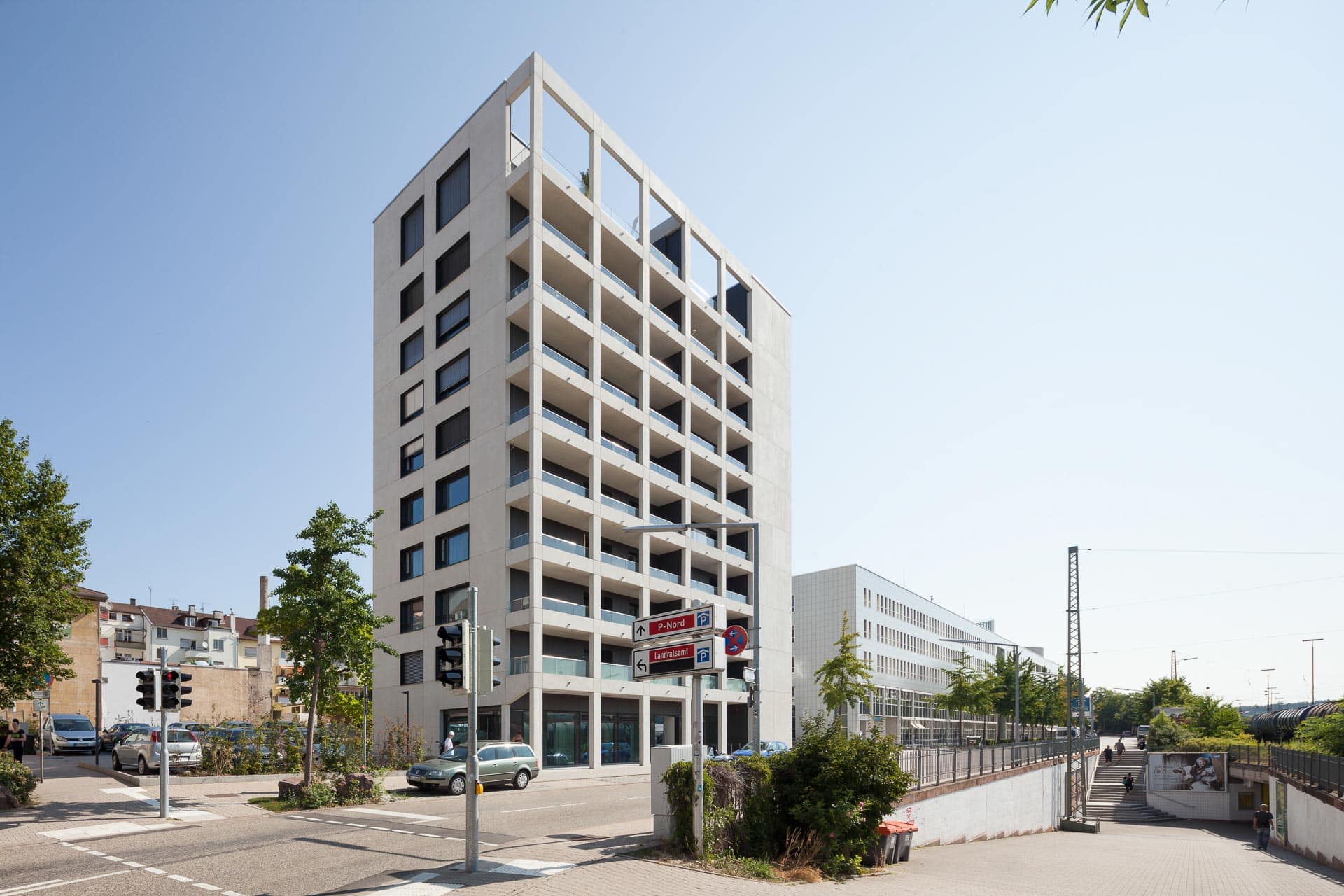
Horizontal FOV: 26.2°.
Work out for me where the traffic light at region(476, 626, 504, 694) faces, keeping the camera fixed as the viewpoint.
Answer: facing to the right of the viewer

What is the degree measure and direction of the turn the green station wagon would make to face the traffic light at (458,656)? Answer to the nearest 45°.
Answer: approximately 45° to its left

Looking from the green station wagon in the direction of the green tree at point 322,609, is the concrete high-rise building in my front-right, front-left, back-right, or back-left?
back-right

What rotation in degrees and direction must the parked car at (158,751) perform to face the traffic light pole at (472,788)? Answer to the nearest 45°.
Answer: approximately 135° to its left

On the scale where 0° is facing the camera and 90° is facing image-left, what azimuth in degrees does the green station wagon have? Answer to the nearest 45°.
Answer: approximately 45°

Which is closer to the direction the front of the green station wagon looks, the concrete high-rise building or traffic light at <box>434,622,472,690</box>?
the traffic light

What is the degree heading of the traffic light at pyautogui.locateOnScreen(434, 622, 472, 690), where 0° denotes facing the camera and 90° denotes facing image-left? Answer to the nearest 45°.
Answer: approximately 90°

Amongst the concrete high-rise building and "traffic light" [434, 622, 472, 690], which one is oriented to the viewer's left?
the traffic light

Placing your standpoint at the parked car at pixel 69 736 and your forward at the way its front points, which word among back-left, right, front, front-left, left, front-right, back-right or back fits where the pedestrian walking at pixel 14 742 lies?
front-right

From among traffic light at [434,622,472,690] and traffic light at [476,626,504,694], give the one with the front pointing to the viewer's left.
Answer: traffic light at [434,622,472,690]

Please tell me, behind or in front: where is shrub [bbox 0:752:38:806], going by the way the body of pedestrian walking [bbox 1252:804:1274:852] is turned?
behind
